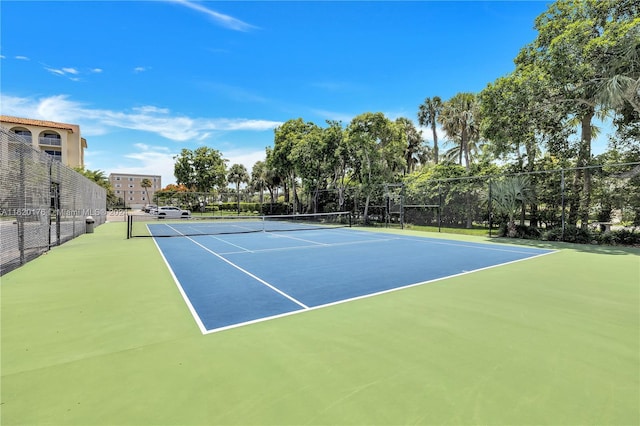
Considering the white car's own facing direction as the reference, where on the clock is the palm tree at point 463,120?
The palm tree is roughly at 1 o'clock from the white car.

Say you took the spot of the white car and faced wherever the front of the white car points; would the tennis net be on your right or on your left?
on your right

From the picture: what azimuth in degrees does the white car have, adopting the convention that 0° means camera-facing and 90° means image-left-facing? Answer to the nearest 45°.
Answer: approximately 270°

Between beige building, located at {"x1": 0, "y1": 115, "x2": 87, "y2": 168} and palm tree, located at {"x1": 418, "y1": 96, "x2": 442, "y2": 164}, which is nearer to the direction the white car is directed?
the palm tree

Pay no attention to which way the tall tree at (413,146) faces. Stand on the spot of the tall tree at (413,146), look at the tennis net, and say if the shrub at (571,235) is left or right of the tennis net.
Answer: left

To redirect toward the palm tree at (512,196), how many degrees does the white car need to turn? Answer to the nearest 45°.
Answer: approximately 45° to its right
